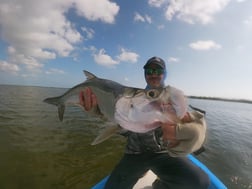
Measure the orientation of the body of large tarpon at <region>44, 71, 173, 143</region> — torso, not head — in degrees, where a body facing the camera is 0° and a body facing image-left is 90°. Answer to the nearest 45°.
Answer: approximately 270°

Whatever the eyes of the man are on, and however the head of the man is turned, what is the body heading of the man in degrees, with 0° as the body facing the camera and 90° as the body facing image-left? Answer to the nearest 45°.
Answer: approximately 0°
